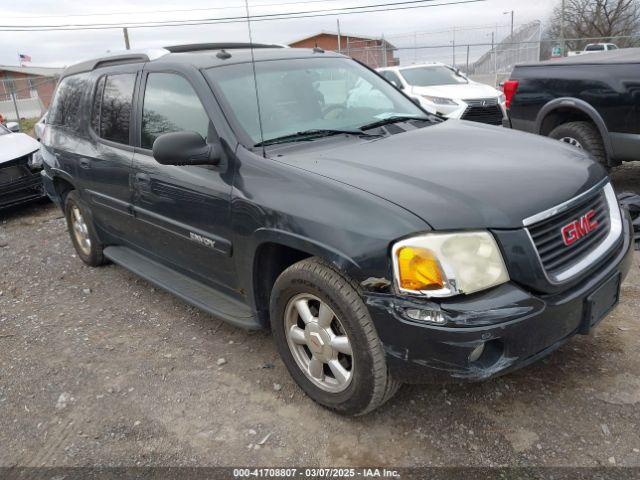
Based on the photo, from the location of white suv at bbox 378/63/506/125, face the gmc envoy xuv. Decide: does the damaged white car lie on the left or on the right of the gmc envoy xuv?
right

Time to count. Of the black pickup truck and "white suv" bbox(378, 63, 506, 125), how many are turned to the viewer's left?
0

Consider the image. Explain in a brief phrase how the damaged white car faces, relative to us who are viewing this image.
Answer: facing the viewer and to the right of the viewer

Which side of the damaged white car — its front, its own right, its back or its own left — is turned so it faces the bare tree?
left

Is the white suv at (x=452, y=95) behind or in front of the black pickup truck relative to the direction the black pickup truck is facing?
behind

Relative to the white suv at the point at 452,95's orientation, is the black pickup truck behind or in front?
in front

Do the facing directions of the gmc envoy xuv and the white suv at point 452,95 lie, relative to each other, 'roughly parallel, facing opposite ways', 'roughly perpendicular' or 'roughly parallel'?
roughly parallel

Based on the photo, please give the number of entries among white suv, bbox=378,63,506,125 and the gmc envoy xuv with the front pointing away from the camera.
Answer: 0

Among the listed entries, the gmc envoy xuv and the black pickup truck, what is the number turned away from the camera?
0

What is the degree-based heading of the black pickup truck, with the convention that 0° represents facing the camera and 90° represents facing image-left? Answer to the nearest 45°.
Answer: approximately 315°

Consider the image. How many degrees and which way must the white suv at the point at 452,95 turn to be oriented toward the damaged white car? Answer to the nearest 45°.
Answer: approximately 90° to its right

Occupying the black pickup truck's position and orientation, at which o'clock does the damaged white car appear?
The damaged white car is roughly at 4 o'clock from the black pickup truck.
